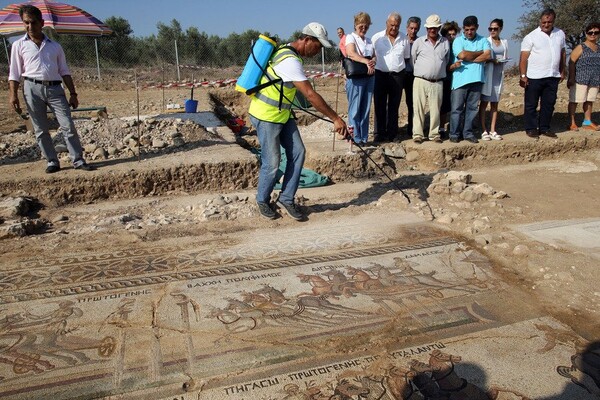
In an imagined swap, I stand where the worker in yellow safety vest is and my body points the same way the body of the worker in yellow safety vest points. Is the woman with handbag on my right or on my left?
on my left

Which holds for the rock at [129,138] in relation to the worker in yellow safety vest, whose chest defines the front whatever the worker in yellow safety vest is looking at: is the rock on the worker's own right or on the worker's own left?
on the worker's own left

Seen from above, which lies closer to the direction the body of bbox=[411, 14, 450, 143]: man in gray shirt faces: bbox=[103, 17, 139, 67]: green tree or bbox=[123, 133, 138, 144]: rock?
the rock

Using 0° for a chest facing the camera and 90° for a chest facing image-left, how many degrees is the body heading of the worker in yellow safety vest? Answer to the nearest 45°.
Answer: approximately 270°

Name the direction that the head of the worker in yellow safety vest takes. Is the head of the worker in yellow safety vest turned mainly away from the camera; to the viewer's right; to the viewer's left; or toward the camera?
to the viewer's right

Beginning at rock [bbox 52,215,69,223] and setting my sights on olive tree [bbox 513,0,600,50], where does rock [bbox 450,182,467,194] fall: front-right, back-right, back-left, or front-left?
front-right

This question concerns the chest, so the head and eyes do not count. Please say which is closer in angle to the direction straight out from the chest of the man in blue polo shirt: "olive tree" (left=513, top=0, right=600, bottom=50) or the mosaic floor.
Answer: the mosaic floor

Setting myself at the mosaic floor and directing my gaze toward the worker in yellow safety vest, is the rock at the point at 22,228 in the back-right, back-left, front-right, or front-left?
front-left

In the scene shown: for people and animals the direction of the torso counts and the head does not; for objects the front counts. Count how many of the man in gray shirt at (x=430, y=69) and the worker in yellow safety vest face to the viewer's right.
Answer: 1

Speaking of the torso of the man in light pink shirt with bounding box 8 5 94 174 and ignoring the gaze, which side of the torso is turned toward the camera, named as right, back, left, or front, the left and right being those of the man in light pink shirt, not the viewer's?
front

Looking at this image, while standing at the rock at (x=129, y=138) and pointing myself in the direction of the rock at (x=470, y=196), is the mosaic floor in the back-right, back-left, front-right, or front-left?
front-right

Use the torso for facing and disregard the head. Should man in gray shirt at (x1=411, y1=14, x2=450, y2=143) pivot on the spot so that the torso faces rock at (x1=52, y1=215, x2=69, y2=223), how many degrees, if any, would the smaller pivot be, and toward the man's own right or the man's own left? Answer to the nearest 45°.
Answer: approximately 45° to the man's own right

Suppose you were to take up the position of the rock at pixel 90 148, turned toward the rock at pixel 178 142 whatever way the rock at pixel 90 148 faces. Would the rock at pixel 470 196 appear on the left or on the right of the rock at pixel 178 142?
right

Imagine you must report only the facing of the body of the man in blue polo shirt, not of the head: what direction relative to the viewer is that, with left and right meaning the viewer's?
facing the viewer

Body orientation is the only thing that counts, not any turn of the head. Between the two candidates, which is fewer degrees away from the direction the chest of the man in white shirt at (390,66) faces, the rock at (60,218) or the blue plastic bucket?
the rock

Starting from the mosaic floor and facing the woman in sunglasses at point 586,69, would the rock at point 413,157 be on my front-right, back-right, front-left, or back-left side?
front-left
